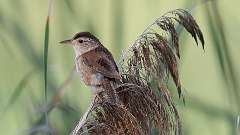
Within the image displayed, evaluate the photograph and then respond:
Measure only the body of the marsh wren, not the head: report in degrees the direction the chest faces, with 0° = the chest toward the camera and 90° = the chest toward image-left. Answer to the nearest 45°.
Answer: approximately 90°
